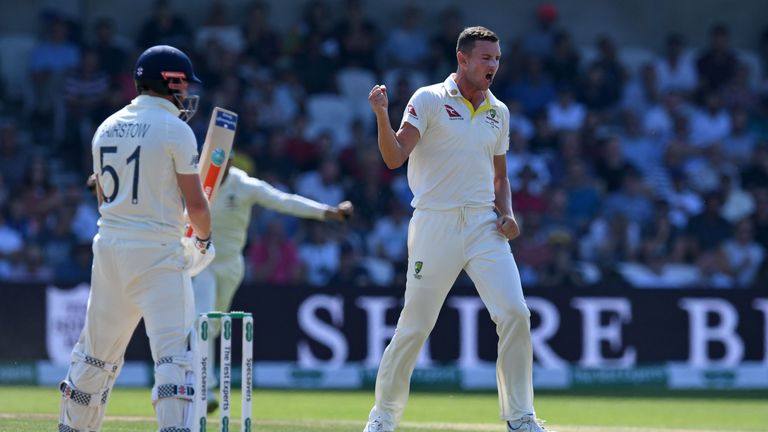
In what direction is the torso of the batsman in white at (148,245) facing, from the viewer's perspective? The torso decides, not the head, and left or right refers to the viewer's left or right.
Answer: facing away from the viewer and to the right of the viewer

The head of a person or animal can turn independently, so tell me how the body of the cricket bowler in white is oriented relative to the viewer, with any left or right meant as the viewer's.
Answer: facing the viewer and to the right of the viewer

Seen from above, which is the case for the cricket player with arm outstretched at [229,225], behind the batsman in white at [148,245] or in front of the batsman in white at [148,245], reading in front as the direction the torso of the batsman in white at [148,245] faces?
in front

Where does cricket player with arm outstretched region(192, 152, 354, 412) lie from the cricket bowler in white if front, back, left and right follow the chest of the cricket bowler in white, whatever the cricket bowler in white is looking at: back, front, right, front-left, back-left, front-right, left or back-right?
back

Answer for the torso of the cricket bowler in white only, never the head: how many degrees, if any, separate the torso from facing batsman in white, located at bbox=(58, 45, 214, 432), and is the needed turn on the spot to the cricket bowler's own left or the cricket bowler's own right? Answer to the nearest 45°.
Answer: approximately 90° to the cricket bowler's own right

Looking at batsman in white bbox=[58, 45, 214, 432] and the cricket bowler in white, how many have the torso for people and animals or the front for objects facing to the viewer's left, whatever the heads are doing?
0
